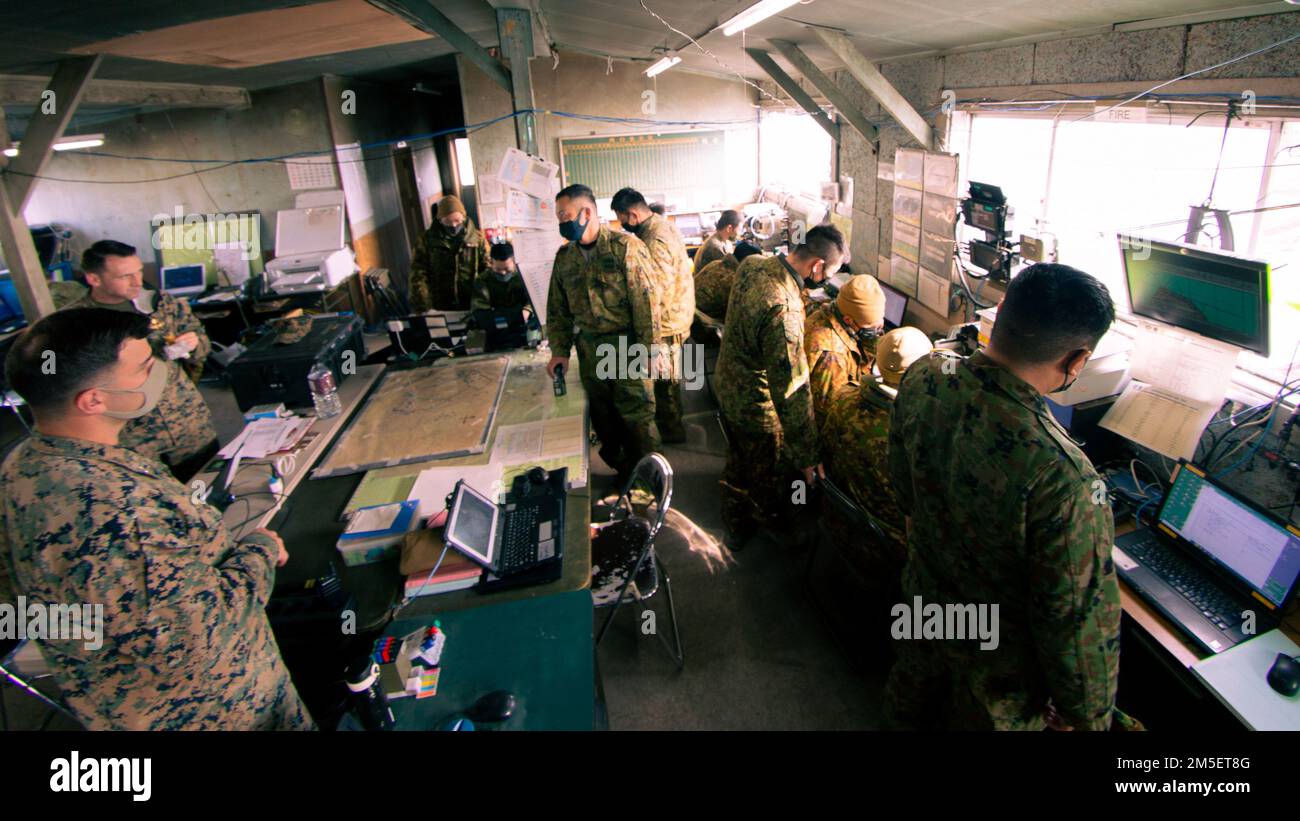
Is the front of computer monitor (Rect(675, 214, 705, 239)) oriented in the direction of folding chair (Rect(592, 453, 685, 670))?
yes

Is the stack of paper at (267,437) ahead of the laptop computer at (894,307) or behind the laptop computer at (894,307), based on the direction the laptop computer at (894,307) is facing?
ahead

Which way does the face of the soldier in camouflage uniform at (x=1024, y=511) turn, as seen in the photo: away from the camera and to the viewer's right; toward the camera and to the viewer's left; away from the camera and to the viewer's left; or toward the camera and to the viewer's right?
away from the camera and to the viewer's right

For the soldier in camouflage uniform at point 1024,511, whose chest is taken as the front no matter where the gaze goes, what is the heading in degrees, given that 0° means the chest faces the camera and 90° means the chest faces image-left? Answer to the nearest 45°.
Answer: approximately 225°

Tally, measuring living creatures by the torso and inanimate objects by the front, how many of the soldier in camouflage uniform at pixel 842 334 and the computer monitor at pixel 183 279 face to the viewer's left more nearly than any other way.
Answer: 0

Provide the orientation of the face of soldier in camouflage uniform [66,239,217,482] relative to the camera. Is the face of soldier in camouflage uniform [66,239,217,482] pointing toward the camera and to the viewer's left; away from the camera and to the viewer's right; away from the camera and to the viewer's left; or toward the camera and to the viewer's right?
toward the camera and to the viewer's right

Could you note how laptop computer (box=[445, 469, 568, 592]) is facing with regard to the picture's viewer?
facing to the right of the viewer

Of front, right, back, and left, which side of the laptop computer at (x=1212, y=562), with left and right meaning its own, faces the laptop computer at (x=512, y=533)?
front

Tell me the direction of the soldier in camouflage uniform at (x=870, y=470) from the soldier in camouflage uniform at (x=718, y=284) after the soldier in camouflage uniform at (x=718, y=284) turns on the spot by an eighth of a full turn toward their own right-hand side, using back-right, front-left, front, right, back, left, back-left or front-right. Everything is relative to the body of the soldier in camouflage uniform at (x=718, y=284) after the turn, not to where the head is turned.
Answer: front-right

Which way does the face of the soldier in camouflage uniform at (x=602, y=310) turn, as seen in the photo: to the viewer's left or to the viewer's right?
to the viewer's left

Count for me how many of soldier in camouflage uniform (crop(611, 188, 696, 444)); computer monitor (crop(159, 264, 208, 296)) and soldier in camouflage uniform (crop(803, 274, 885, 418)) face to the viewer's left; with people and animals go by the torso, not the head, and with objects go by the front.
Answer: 1

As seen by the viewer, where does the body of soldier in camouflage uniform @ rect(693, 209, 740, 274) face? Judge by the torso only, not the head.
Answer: to the viewer's right

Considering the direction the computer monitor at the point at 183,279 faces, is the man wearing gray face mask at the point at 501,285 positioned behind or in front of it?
in front

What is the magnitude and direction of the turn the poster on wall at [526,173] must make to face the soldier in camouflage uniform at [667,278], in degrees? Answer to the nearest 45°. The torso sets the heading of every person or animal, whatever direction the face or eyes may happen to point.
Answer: approximately 90° to its left

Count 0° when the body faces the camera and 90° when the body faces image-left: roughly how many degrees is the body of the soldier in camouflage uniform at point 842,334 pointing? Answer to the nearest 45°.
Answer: approximately 315°

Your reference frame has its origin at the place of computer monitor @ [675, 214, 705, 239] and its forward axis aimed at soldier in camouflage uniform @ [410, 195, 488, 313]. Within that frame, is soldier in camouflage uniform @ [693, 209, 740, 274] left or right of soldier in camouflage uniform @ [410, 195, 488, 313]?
left
